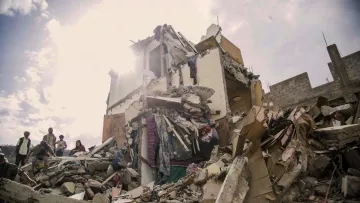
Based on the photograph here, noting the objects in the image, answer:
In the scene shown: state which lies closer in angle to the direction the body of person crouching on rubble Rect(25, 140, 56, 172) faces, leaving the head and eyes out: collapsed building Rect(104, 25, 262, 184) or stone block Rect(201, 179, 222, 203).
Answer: the stone block

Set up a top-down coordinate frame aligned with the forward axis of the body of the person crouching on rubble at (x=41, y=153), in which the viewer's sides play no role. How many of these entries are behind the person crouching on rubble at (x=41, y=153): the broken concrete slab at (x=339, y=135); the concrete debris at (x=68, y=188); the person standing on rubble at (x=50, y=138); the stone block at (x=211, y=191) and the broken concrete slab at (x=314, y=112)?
1

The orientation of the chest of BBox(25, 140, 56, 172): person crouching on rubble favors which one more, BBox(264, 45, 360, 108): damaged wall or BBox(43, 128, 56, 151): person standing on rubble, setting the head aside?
the damaged wall

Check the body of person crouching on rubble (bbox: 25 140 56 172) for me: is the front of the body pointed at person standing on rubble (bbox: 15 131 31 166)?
no

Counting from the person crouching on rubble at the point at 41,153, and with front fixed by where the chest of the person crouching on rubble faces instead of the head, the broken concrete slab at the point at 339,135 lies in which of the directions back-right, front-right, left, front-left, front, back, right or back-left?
front-left

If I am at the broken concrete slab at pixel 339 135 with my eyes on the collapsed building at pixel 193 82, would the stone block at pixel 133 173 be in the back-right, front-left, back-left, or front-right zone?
front-left

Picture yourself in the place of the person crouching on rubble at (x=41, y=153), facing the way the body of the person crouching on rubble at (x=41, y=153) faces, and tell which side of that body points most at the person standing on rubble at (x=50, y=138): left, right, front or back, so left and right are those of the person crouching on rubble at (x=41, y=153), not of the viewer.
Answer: back

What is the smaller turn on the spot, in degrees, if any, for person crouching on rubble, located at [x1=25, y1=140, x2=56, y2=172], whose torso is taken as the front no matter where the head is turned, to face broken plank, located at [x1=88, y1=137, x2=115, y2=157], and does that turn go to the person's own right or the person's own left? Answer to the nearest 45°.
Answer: approximately 135° to the person's own left

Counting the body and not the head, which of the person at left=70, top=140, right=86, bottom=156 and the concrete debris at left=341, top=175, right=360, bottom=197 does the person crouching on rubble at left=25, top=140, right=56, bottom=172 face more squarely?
the concrete debris

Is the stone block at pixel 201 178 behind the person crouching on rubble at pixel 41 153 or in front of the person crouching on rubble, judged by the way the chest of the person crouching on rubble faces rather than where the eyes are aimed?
in front

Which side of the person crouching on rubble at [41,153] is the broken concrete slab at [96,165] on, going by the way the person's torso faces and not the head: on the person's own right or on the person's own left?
on the person's own left

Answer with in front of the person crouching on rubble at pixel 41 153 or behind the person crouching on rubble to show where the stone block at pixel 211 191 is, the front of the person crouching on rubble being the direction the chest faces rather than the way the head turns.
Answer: in front

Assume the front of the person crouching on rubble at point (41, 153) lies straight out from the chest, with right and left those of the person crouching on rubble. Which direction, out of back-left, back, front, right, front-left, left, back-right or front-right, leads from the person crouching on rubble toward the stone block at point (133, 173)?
front-left

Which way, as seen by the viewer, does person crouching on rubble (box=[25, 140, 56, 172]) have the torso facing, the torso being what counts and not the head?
toward the camera

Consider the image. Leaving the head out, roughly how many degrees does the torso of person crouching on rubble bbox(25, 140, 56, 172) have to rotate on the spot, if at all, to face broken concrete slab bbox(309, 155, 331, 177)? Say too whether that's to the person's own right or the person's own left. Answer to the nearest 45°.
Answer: approximately 45° to the person's own left

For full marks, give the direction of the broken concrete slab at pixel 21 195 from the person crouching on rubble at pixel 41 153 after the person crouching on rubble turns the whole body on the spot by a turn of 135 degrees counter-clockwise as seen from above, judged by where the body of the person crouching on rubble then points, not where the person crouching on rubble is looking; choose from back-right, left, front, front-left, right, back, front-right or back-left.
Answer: back-right
